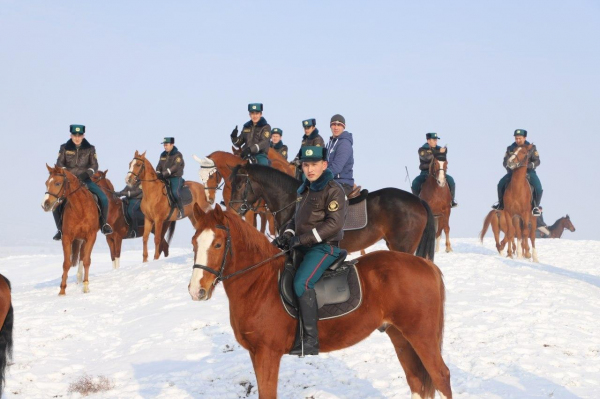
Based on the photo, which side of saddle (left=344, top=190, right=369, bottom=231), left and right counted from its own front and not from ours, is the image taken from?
left

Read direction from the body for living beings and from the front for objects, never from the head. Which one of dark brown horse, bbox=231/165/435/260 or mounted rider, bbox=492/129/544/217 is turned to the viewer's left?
the dark brown horse

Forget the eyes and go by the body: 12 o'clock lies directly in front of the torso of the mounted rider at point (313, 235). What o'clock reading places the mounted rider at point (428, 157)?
the mounted rider at point (428, 157) is roughly at 5 o'clock from the mounted rider at point (313, 235).

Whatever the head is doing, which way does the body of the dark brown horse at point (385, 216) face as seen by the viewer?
to the viewer's left

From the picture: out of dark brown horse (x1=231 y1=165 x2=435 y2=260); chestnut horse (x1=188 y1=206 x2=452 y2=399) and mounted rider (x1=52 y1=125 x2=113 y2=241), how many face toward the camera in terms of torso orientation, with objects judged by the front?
1

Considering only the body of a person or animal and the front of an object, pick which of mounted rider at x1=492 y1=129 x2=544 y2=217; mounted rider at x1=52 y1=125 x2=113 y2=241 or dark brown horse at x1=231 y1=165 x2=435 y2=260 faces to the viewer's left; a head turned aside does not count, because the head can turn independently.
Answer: the dark brown horse

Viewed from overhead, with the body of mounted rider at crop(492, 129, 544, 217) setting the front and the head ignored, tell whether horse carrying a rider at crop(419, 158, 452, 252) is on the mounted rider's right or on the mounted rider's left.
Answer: on the mounted rider's right

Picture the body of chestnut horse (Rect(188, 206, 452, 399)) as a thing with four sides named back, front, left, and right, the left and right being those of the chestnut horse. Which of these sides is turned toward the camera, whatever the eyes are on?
left

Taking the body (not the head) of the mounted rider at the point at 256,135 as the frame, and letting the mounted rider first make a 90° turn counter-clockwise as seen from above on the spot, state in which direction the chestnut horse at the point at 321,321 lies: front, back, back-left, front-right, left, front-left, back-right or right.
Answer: front-right

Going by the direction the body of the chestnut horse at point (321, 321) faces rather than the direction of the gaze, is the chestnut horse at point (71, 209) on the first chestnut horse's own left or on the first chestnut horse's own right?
on the first chestnut horse's own right
